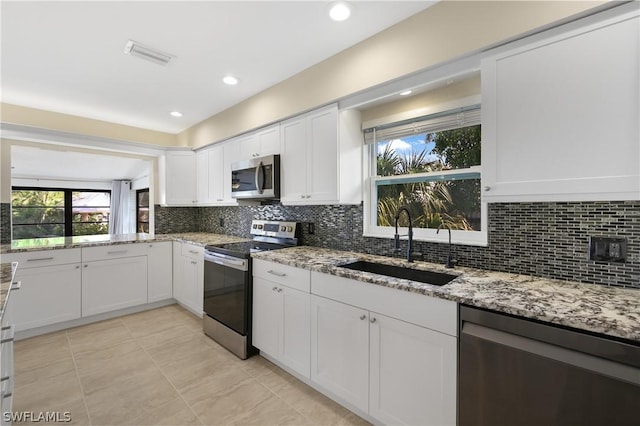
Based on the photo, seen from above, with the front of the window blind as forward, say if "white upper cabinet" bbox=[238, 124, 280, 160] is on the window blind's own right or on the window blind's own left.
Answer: on the window blind's own right

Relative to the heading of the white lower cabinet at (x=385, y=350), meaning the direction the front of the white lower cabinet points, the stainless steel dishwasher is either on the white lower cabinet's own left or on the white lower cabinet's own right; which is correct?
on the white lower cabinet's own left

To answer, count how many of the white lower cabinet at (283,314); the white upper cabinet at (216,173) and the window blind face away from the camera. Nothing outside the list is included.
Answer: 0

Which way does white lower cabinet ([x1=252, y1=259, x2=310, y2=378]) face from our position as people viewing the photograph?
facing the viewer and to the left of the viewer

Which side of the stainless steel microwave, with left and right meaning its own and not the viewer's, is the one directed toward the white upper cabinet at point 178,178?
right

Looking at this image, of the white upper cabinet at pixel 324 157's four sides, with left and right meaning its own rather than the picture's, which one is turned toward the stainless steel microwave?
right

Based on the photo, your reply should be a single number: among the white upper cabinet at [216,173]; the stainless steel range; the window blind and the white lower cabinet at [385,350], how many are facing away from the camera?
0

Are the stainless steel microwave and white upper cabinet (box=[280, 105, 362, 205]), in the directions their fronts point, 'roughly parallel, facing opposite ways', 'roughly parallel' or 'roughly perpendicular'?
roughly parallel

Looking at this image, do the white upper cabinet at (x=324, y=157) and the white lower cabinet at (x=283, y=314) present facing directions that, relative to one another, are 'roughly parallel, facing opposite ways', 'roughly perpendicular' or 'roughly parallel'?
roughly parallel

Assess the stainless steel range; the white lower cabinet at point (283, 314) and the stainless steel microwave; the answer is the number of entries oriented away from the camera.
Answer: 0

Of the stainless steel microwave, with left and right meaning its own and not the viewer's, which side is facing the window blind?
left
